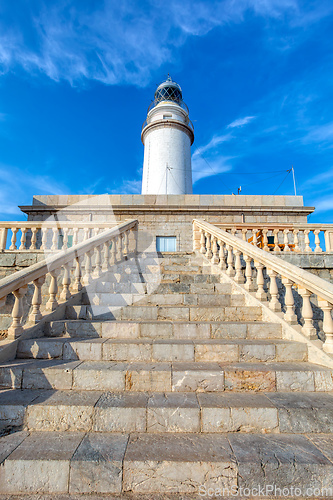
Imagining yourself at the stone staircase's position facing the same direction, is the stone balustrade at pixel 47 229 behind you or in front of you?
behind

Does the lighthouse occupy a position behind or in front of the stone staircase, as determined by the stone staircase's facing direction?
behind

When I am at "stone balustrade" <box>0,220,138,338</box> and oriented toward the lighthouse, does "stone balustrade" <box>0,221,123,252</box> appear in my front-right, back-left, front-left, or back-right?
front-left

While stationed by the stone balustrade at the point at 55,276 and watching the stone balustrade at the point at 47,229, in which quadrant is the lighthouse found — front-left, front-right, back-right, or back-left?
front-right

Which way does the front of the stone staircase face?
toward the camera
